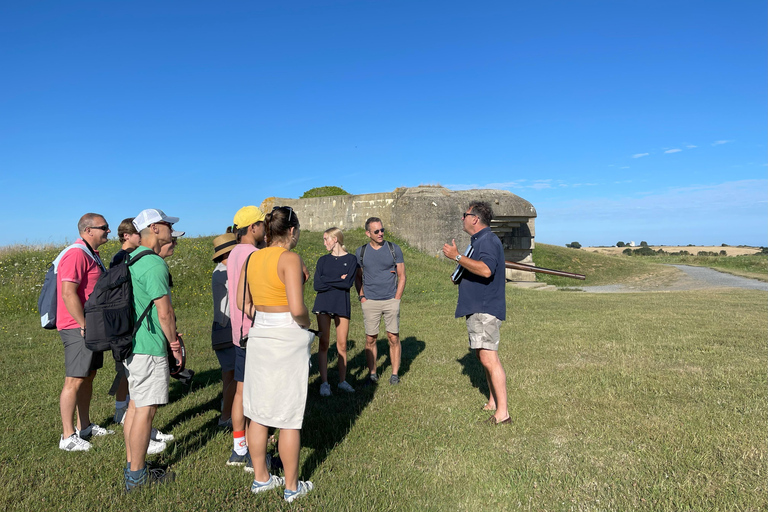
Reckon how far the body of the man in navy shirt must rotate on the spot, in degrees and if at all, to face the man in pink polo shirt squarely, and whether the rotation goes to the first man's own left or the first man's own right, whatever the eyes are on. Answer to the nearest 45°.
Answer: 0° — they already face them

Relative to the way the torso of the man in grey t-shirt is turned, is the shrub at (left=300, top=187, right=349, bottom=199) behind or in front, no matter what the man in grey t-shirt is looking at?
behind

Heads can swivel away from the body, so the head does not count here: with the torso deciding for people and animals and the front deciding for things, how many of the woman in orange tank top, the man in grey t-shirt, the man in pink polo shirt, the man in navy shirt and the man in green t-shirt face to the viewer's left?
1

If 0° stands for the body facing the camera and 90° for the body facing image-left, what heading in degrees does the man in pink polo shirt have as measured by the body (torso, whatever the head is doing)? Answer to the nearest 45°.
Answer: approximately 270°

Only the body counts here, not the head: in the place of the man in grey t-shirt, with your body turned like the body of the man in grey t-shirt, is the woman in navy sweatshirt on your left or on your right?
on your right

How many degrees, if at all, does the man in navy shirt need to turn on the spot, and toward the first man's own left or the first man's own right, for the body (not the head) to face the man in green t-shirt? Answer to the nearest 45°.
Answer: approximately 45° to the first man's own left

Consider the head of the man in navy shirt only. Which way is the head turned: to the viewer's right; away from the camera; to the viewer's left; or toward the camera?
to the viewer's left

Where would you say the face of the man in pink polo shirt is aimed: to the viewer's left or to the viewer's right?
to the viewer's right

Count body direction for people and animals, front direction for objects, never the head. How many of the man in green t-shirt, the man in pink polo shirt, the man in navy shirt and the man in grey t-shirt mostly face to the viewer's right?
2

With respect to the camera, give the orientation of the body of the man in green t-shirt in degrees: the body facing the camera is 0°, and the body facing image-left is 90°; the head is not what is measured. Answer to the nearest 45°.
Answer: approximately 270°

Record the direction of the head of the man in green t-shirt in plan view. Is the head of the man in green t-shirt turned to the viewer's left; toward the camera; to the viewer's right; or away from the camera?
to the viewer's right

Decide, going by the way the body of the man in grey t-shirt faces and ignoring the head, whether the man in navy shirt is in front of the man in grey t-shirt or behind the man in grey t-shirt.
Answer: in front

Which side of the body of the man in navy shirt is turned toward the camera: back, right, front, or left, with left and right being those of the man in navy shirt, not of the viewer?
left

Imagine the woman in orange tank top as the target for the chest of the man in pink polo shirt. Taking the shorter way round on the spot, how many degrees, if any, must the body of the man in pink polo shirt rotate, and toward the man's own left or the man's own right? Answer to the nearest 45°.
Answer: approximately 45° to the man's own right

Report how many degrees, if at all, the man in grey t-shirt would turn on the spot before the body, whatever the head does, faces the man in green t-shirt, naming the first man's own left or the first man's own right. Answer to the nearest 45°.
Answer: approximately 45° to the first man's own right

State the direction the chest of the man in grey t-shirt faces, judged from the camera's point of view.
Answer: toward the camera

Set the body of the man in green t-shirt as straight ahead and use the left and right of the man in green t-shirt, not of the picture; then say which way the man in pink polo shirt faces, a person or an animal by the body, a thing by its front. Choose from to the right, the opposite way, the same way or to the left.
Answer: the same way
